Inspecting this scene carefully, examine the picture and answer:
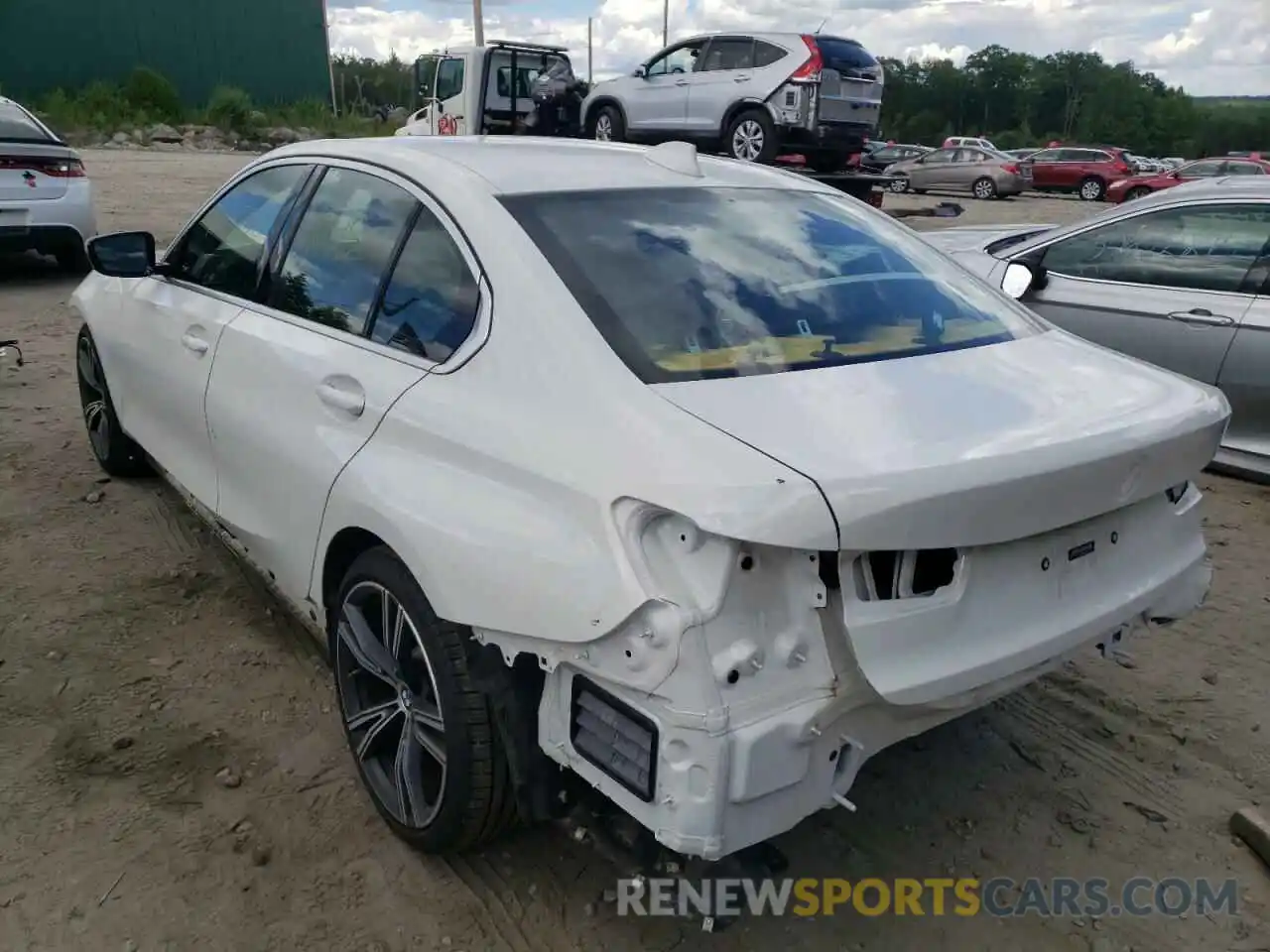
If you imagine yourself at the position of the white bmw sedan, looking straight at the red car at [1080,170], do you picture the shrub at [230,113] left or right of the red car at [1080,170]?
left

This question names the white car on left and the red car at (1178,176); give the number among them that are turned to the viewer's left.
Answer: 1

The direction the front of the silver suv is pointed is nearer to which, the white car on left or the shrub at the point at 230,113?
the shrub

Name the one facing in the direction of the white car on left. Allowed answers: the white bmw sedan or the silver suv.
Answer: the white bmw sedan

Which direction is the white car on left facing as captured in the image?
away from the camera

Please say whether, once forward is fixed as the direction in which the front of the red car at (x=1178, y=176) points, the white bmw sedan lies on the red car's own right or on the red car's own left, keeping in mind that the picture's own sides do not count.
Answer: on the red car's own left

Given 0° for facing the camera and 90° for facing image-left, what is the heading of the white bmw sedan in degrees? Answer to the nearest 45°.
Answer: approximately 135°

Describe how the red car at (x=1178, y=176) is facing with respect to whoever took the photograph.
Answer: facing to the left of the viewer

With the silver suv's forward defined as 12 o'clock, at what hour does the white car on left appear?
The white car on left is roughly at 9 o'clock from the silver suv.

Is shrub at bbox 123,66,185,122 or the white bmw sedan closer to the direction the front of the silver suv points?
the shrub
